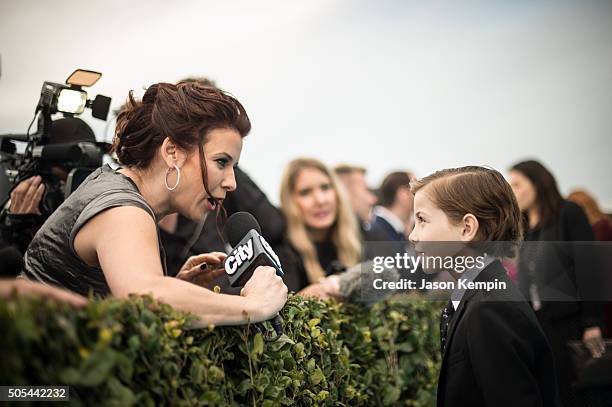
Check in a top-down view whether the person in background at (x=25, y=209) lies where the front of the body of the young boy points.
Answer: yes

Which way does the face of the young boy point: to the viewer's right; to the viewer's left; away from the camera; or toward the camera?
to the viewer's left

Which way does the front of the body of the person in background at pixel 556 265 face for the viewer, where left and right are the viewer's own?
facing the viewer and to the left of the viewer

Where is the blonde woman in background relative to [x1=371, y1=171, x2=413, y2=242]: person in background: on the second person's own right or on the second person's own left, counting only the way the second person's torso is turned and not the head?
on the second person's own right

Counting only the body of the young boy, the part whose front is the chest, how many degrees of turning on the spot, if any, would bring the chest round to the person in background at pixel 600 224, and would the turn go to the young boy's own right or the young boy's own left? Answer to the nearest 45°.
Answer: approximately 90° to the young boy's own right

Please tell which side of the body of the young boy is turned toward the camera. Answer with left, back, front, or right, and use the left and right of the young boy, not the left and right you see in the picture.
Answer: left

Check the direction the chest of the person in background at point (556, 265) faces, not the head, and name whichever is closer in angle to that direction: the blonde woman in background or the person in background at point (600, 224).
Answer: the blonde woman in background

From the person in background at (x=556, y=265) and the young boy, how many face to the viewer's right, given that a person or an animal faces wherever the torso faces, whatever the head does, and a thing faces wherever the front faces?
0

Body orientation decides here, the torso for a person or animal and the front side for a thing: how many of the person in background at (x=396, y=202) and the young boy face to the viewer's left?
1
